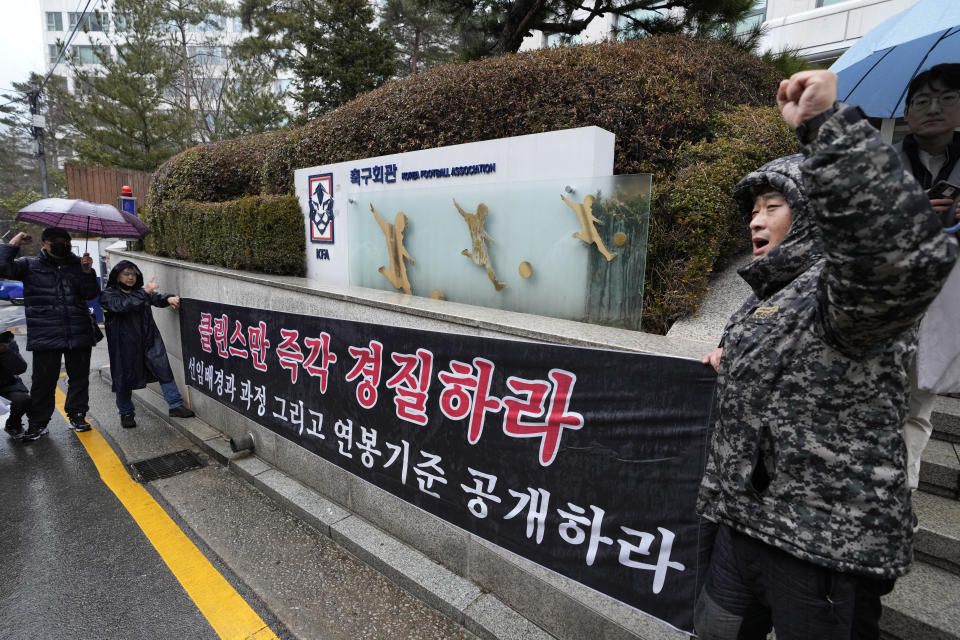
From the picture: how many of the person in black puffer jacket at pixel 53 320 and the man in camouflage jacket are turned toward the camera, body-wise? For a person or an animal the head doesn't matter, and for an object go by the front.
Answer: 1

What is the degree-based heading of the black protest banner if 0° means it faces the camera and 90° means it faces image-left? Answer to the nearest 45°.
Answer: approximately 45°

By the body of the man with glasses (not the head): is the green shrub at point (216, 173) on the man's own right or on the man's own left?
on the man's own right

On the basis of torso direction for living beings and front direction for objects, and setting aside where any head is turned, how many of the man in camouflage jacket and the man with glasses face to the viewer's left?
1

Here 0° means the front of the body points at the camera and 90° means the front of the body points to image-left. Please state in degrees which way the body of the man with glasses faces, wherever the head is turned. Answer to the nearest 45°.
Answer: approximately 0°

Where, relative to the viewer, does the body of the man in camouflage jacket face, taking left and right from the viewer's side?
facing to the left of the viewer

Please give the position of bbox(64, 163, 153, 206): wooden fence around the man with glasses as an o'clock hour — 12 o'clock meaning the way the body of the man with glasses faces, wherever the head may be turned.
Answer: The wooden fence is roughly at 3 o'clock from the man with glasses.

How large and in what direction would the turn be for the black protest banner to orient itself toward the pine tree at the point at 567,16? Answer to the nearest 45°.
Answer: approximately 135° to its right

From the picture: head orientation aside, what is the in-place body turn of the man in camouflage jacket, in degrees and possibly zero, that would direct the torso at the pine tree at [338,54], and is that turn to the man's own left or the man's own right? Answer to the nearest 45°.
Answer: approximately 45° to the man's own right

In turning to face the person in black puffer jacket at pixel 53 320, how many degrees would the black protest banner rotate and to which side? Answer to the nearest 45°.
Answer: approximately 90° to its right
